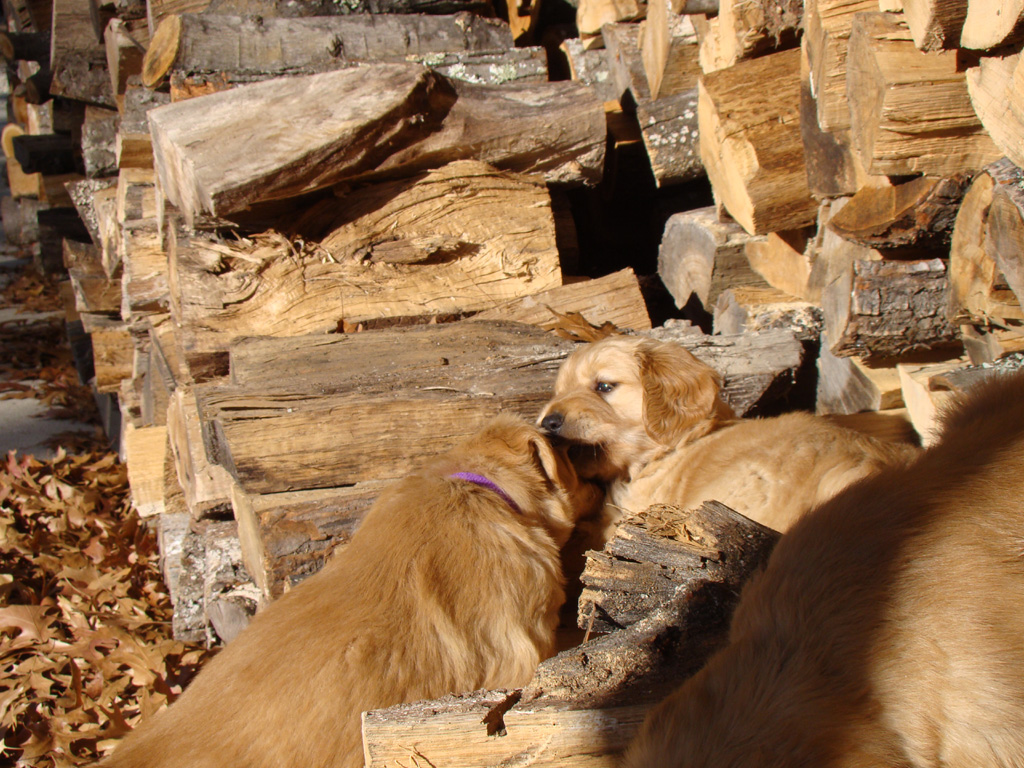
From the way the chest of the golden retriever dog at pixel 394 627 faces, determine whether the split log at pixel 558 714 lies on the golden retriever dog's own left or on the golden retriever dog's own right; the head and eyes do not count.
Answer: on the golden retriever dog's own right

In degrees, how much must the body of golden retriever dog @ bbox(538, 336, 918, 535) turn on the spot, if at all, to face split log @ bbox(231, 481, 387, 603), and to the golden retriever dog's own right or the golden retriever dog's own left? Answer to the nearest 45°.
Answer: approximately 45° to the golden retriever dog's own left

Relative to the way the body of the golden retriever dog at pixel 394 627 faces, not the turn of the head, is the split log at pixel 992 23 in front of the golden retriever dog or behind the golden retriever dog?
in front

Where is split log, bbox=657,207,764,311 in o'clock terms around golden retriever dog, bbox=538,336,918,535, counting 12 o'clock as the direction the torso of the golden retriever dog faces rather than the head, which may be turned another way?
The split log is roughly at 3 o'clock from the golden retriever dog.

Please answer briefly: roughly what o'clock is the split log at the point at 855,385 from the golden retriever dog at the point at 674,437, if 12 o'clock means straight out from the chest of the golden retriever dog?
The split log is roughly at 5 o'clock from the golden retriever dog.

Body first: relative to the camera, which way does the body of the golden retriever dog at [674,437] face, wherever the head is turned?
to the viewer's left

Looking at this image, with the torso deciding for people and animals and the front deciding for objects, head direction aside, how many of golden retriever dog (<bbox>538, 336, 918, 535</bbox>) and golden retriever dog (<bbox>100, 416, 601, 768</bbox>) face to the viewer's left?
1

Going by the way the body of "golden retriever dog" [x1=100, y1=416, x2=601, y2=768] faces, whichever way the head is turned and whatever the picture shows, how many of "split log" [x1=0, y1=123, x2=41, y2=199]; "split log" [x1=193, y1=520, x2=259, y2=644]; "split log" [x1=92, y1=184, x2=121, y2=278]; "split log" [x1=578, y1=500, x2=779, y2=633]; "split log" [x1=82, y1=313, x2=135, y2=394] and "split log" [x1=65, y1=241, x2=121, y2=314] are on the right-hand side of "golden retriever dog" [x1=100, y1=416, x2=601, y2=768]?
1

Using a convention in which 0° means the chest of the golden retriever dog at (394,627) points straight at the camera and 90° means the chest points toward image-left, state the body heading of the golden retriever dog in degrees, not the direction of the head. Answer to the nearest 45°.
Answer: approximately 225°

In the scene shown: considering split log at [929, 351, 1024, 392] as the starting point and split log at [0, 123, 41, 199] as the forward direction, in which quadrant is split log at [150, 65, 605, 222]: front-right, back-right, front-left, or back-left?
front-left
